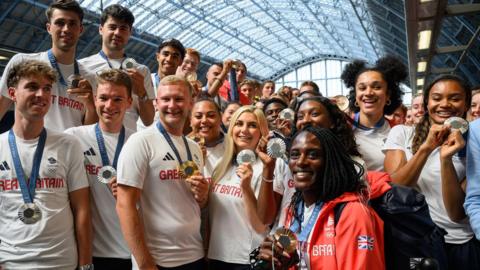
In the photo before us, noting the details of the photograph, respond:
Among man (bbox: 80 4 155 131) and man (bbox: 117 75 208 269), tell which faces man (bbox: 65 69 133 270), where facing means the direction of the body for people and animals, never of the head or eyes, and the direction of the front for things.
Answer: man (bbox: 80 4 155 131)

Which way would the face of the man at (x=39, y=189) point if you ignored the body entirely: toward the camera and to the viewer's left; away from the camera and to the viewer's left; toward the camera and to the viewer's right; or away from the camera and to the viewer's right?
toward the camera and to the viewer's right

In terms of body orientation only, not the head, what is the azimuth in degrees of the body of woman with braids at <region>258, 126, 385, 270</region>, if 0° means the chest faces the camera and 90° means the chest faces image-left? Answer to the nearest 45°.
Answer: approximately 45°

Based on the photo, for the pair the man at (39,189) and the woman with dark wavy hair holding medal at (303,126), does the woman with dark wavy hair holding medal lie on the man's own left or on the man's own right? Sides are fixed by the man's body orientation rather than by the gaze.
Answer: on the man's own left

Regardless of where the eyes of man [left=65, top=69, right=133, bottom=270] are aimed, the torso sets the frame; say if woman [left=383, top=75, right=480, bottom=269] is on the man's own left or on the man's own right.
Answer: on the man's own left

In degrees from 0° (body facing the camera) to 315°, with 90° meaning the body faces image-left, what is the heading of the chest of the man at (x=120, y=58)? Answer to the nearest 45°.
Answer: approximately 0°

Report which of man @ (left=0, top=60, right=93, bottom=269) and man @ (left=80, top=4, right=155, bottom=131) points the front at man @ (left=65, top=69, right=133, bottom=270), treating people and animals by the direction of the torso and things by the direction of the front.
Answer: man @ (left=80, top=4, right=155, bottom=131)

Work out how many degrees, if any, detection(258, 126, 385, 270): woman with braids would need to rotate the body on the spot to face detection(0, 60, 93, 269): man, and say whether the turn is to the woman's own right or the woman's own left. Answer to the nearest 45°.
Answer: approximately 45° to the woman's own right

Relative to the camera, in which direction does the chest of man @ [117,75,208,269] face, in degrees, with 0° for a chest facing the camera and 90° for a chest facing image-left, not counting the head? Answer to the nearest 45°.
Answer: approximately 315°
